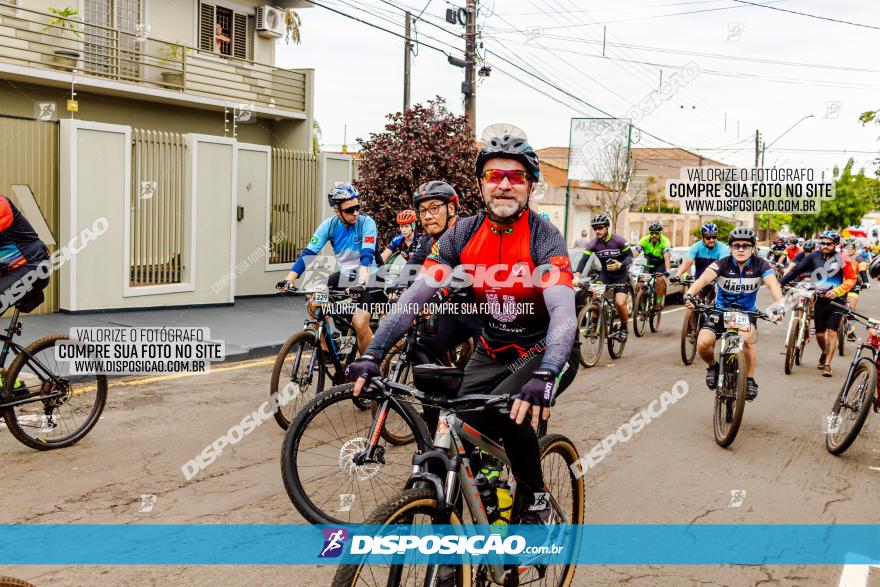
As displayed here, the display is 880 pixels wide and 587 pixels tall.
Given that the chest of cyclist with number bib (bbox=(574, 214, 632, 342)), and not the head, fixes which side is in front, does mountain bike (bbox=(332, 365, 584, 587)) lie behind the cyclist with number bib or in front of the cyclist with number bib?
in front

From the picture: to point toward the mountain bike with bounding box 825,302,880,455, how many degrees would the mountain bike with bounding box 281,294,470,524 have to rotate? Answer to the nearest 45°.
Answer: approximately 180°

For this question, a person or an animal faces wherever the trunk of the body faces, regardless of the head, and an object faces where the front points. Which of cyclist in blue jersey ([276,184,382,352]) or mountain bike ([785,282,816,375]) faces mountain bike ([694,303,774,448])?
mountain bike ([785,282,816,375])

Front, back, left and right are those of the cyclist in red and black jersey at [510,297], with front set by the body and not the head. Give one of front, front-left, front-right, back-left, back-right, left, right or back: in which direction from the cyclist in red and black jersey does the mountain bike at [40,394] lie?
right

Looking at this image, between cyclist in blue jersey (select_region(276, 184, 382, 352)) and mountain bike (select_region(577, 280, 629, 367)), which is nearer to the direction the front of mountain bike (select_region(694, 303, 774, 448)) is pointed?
the cyclist in blue jersey

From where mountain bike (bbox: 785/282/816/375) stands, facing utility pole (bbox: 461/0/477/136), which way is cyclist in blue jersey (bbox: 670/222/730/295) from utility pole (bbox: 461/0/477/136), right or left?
left
